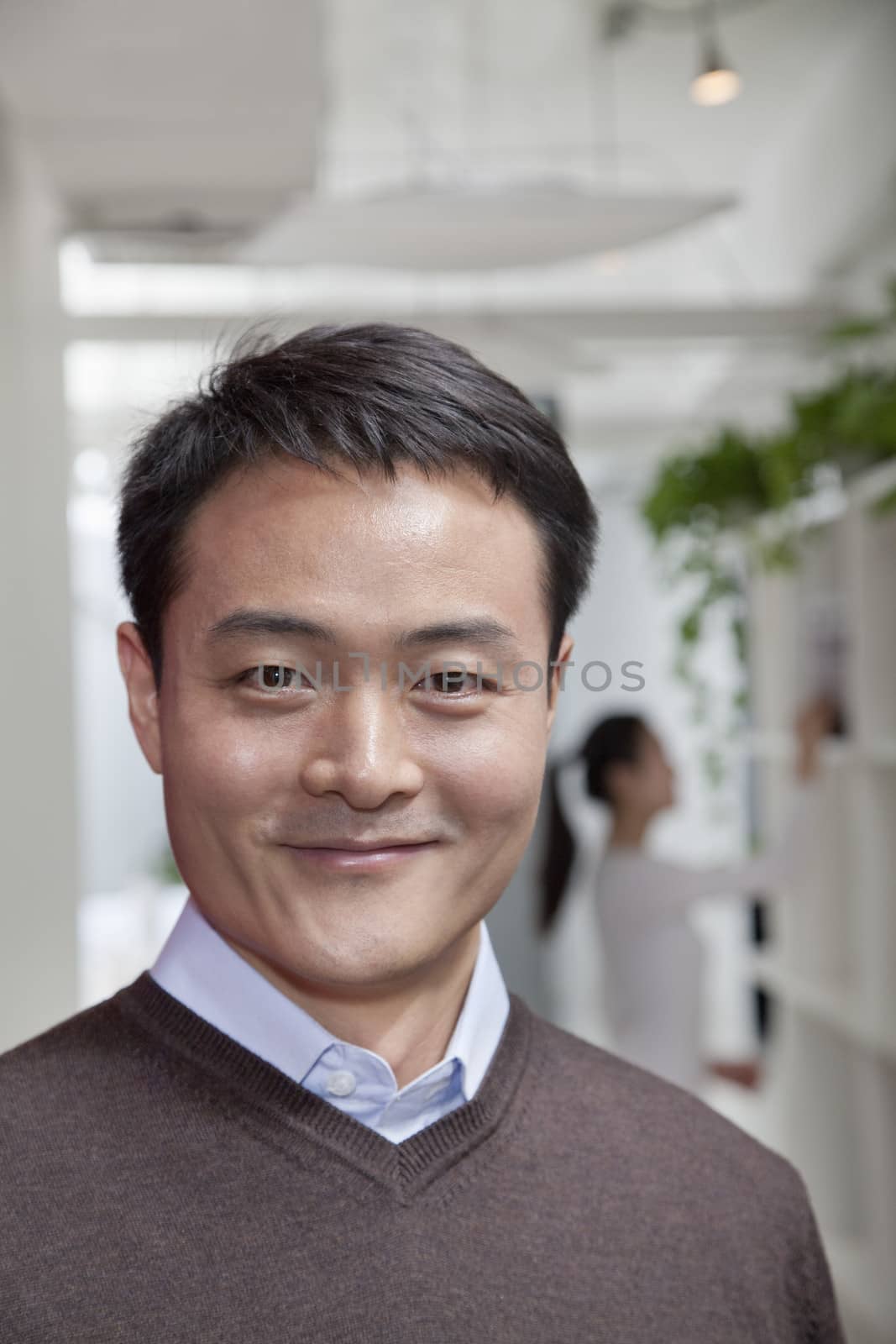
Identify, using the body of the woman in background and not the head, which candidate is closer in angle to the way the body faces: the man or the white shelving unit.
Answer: the white shelving unit

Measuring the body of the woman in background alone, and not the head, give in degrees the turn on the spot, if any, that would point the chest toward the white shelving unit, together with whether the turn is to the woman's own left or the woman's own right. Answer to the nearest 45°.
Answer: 0° — they already face it

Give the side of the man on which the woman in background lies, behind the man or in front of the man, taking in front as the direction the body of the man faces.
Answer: behind

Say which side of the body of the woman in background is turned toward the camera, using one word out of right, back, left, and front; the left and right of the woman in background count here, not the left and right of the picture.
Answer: right

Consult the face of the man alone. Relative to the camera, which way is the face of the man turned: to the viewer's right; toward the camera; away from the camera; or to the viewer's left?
toward the camera

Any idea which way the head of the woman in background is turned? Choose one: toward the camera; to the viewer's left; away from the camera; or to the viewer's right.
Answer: to the viewer's right

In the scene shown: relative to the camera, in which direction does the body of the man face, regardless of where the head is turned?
toward the camera

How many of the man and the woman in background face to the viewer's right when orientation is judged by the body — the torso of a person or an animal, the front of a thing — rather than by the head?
1

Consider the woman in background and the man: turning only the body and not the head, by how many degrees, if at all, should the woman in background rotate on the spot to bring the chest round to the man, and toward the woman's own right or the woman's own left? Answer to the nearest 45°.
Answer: approximately 90° to the woman's own right

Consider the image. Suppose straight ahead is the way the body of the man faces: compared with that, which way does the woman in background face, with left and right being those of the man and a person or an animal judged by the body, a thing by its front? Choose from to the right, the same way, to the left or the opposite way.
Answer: to the left
